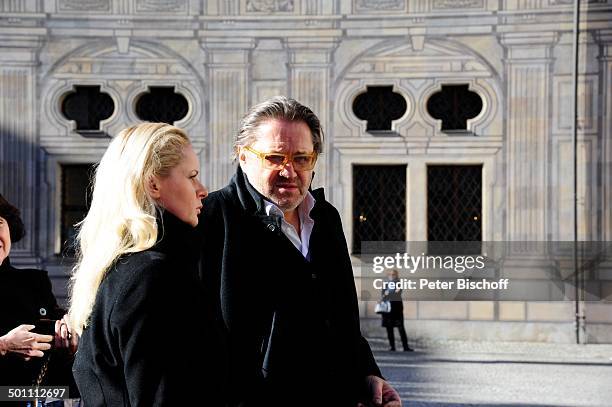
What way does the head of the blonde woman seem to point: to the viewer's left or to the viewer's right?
to the viewer's right

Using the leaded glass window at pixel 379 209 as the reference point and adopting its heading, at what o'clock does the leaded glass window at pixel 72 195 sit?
the leaded glass window at pixel 72 195 is roughly at 3 o'clock from the leaded glass window at pixel 379 209.

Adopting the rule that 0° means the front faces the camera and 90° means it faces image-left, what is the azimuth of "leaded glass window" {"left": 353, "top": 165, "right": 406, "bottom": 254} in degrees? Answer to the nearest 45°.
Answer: approximately 0°

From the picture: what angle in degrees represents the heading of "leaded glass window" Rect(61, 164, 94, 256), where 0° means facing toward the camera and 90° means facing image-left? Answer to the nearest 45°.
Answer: approximately 0°

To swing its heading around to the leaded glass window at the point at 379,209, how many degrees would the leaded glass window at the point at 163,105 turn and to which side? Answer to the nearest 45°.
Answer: approximately 90° to its left

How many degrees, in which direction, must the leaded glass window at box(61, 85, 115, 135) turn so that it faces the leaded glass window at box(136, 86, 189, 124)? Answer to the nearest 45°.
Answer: approximately 90° to its left

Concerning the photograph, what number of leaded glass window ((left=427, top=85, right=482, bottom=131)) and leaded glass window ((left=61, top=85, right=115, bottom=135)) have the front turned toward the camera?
2

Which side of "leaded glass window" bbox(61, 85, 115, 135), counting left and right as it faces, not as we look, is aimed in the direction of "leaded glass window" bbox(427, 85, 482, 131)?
left

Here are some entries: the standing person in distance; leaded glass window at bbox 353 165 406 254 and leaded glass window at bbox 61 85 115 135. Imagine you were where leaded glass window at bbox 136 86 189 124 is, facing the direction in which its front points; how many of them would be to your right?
1

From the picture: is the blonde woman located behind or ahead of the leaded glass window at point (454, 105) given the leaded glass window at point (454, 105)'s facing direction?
ahead

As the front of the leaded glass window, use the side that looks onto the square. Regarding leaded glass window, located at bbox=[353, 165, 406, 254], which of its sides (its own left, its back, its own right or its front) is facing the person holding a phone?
front
